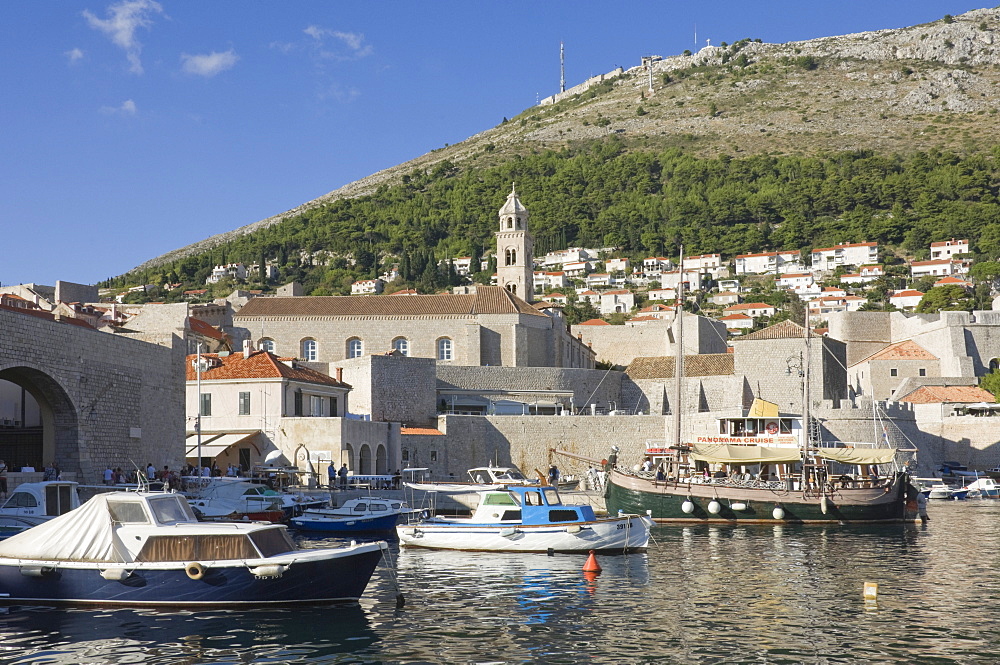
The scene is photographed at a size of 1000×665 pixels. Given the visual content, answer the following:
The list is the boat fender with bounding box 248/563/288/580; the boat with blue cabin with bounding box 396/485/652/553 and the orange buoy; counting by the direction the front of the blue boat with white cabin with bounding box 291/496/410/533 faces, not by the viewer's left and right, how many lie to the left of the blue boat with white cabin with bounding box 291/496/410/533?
0

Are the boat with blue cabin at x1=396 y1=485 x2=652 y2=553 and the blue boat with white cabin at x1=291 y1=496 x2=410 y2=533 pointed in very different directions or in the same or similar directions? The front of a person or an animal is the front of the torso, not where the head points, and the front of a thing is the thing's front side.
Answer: same or similar directions

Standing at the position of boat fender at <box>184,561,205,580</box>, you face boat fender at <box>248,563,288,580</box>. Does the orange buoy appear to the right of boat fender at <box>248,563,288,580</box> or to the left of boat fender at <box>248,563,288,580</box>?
left

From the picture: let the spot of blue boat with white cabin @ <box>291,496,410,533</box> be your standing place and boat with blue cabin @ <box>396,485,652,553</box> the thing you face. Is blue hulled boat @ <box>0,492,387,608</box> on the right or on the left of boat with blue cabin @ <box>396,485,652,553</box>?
right

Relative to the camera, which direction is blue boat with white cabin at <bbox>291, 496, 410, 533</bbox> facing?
to the viewer's right

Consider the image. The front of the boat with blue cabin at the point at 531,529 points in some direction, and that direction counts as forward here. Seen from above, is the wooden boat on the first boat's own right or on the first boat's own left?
on the first boat's own left

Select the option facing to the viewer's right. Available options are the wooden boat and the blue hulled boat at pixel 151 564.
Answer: the blue hulled boat

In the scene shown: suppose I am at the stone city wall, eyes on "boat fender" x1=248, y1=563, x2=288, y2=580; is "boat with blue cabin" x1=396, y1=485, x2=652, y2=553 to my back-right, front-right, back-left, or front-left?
front-left

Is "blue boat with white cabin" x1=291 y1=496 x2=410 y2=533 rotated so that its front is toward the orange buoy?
no

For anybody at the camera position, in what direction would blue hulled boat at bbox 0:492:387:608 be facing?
facing to the right of the viewer

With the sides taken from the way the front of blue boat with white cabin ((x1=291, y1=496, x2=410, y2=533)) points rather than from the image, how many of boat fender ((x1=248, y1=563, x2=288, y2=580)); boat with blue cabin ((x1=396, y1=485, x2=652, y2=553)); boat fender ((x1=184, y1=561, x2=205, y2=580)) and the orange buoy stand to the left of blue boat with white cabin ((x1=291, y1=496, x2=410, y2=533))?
0

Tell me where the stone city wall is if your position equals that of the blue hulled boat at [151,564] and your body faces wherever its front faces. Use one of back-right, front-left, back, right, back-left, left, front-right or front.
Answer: left

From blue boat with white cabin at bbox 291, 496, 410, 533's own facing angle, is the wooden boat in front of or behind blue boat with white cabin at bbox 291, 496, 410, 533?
in front

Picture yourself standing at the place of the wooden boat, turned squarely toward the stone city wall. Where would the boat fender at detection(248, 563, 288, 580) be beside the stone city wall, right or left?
left
